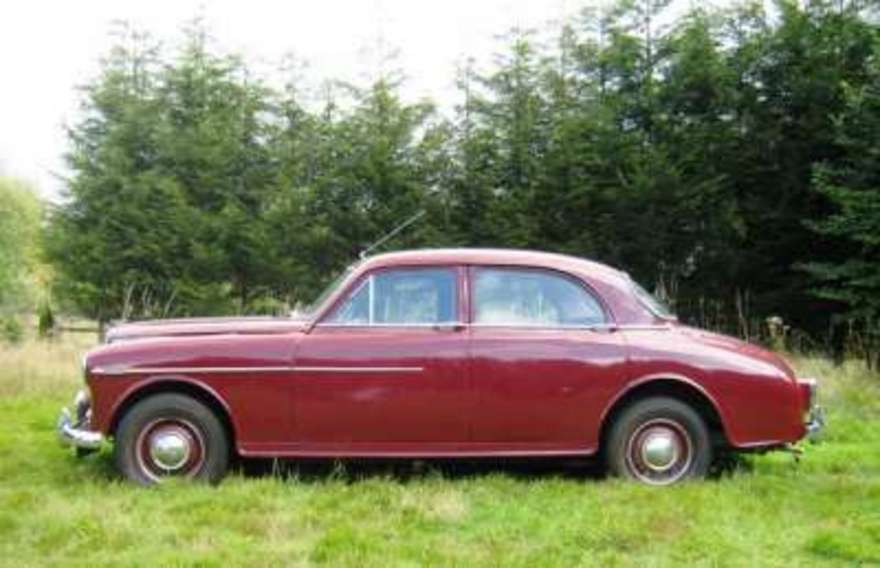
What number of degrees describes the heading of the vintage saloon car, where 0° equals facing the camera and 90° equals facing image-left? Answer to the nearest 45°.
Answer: approximately 90°
